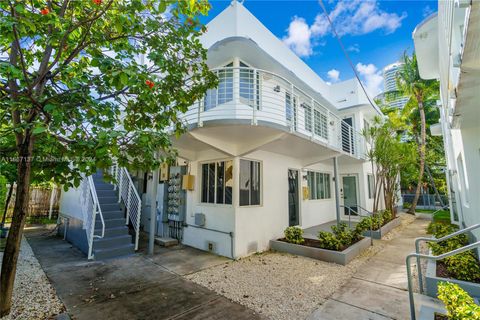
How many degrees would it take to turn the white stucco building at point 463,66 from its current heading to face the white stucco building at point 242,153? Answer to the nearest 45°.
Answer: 0° — it already faces it

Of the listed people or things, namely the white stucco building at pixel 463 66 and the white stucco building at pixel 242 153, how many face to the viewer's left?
1

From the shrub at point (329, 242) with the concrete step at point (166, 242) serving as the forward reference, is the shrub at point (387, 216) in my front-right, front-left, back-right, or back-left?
back-right

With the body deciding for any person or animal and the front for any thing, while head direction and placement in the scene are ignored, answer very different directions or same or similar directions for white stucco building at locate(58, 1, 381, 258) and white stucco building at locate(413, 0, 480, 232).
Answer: very different directions

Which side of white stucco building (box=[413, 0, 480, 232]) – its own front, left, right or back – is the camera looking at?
left

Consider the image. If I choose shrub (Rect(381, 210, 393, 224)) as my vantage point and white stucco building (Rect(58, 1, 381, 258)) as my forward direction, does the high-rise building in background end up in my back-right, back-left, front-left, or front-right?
back-right

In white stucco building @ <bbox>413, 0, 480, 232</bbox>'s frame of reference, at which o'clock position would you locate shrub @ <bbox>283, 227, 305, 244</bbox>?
The shrub is roughly at 1 o'clock from the white stucco building.
